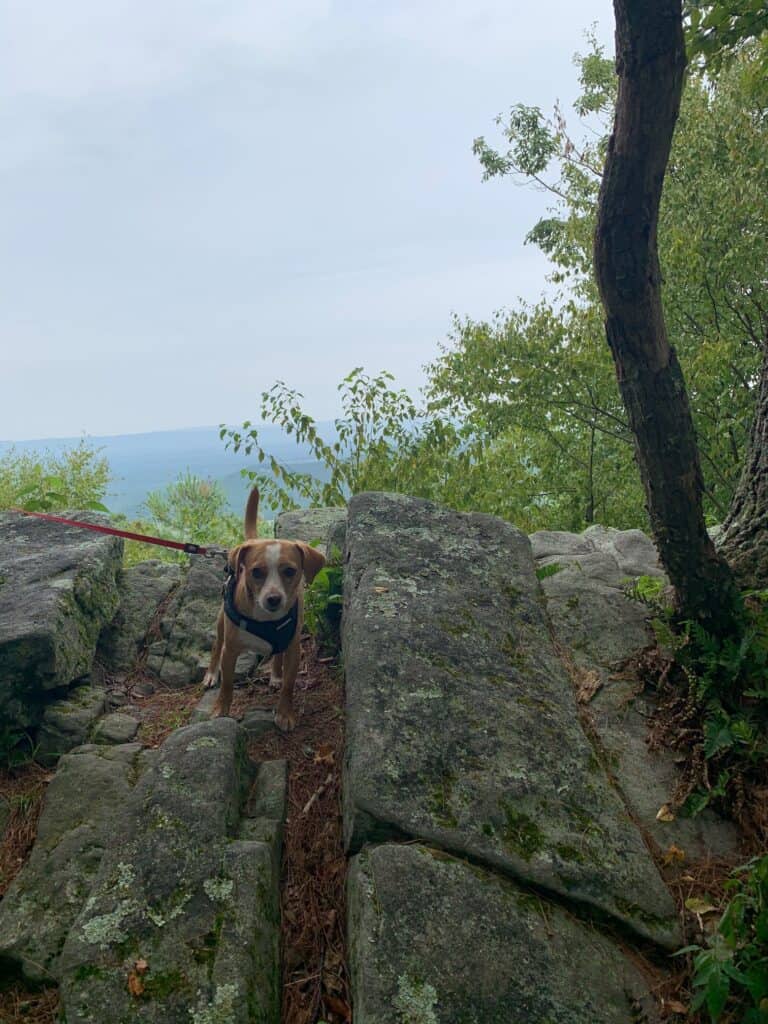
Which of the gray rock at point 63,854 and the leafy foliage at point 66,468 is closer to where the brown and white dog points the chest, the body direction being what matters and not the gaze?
the gray rock

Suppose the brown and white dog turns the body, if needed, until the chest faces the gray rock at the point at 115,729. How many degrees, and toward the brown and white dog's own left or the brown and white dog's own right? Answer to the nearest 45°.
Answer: approximately 90° to the brown and white dog's own right

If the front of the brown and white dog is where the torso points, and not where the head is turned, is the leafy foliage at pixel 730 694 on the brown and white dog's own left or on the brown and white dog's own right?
on the brown and white dog's own left

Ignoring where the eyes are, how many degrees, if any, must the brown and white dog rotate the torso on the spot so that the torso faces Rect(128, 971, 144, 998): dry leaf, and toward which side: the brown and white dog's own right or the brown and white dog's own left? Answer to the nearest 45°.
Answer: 0° — it already faces it

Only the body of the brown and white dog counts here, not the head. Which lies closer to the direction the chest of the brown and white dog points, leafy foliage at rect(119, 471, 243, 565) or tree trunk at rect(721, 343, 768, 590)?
the tree trunk

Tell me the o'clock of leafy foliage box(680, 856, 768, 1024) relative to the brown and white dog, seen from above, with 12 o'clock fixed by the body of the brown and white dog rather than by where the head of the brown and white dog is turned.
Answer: The leafy foliage is roughly at 11 o'clock from the brown and white dog.

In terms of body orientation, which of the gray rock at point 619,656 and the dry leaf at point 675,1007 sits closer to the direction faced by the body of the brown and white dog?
the dry leaf

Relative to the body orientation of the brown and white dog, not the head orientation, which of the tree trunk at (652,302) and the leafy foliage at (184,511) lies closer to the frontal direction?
the tree trunk

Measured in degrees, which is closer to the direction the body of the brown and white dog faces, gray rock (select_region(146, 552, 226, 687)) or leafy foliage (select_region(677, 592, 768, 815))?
the leafy foliage

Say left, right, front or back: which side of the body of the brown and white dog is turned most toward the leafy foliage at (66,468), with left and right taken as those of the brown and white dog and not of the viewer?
back

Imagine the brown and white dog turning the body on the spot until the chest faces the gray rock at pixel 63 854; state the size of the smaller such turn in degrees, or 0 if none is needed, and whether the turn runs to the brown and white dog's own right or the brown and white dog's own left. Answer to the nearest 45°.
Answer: approximately 45° to the brown and white dog's own right

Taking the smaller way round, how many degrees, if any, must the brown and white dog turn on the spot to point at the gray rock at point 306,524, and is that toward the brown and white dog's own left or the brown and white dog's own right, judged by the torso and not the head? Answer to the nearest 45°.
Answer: approximately 180°

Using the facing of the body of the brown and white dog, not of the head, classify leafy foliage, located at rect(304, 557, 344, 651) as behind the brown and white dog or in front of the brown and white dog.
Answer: behind
